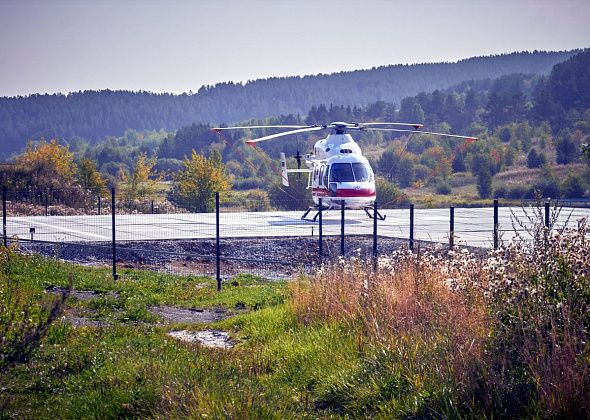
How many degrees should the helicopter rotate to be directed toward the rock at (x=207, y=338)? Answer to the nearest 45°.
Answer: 0° — it already faces it

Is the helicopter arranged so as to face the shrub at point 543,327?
yes

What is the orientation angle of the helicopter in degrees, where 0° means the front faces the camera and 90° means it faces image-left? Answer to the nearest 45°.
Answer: approximately 0°
